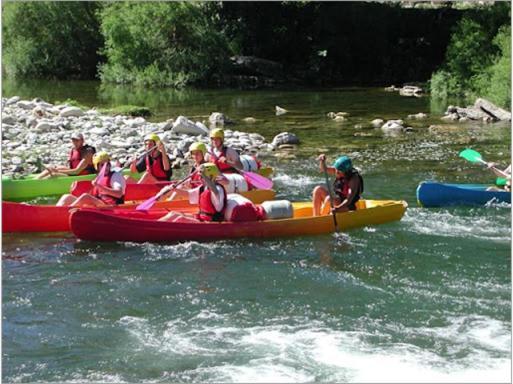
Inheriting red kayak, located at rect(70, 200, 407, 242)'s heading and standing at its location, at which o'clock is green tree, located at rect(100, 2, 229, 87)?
The green tree is roughly at 3 o'clock from the red kayak.

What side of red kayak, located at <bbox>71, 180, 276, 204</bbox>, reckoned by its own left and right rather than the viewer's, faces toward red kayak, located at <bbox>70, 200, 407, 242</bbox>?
left

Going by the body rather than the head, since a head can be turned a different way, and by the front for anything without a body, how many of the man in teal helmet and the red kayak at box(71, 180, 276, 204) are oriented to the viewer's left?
2

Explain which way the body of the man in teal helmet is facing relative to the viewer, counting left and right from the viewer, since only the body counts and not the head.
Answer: facing to the left of the viewer

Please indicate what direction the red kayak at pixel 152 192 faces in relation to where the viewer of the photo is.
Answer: facing to the left of the viewer

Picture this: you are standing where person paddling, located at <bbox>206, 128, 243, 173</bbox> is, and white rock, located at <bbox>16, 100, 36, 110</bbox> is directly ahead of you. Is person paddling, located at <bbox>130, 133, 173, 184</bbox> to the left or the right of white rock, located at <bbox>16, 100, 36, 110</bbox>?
left

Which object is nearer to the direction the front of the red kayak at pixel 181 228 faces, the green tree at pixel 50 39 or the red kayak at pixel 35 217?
the red kayak

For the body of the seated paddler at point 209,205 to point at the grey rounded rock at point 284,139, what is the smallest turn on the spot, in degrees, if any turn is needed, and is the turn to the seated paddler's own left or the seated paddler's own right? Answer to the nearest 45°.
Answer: approximately 90° to the seated paddler's own right

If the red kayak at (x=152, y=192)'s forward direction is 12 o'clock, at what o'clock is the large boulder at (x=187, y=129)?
The large boulder is roughly at 3 o'clock from the red kayak.

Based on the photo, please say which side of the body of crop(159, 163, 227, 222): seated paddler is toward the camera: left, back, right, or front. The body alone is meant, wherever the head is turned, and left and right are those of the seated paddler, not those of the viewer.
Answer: left
